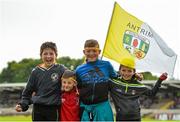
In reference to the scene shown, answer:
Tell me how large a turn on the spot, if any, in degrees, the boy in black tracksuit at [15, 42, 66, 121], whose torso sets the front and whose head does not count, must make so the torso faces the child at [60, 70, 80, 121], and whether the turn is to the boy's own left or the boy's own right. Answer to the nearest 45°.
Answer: approximately 90° to the boy's own left

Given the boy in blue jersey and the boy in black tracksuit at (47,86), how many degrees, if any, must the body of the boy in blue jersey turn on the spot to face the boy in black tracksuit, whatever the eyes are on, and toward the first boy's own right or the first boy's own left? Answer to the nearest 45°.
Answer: approximately 90° to the first boy's own right

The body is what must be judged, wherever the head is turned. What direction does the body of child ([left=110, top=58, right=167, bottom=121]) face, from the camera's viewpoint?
toward the camera

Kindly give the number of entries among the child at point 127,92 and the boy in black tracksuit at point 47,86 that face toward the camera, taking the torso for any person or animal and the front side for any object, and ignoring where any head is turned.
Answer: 2

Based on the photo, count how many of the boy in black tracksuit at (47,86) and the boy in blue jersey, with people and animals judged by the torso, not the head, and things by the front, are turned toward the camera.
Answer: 2

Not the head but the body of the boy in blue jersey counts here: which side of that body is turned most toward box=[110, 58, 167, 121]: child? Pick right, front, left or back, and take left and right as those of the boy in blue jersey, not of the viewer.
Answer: left

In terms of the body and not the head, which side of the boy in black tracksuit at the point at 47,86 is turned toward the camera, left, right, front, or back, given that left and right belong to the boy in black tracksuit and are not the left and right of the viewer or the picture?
front

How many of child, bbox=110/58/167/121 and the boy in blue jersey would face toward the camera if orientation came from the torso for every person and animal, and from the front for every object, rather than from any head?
2

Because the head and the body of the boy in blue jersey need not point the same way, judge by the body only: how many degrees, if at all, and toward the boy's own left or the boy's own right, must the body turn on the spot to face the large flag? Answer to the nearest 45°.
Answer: approximately 135° to the boy's own left

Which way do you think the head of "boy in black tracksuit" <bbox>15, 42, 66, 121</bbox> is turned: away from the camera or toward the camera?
toward the camera

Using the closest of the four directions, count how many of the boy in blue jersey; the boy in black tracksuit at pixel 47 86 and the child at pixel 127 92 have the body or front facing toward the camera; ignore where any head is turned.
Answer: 3
